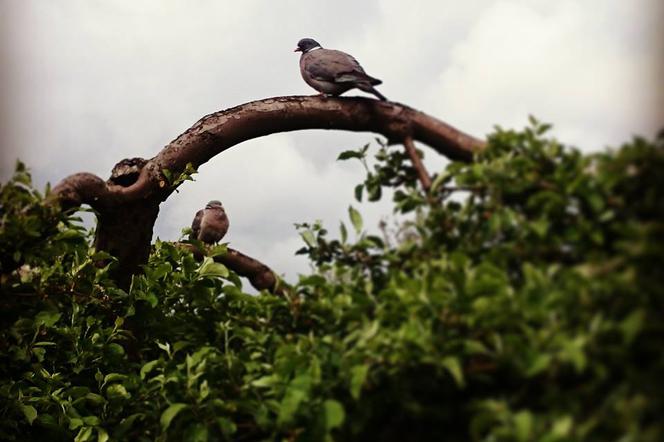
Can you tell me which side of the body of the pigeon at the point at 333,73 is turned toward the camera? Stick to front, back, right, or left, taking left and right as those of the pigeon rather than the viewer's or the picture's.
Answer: left
